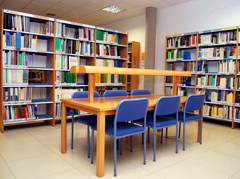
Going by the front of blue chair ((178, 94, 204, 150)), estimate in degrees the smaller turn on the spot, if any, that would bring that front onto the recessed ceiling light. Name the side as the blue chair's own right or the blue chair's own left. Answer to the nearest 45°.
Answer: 0° — it already faces it

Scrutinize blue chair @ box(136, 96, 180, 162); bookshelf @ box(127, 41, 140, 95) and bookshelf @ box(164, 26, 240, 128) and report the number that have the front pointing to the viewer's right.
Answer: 0

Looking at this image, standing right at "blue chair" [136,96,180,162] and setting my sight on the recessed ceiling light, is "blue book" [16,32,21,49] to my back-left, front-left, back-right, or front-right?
front-left

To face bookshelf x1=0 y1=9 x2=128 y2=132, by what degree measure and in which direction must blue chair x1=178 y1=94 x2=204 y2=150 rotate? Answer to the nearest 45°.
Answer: approximately 45° to its left

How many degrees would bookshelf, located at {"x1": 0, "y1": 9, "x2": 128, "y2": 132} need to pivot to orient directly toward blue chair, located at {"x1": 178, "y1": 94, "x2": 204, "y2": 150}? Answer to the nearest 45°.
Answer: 0° — it already faces it

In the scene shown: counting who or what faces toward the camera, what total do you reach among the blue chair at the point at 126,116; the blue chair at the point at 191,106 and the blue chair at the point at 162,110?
0

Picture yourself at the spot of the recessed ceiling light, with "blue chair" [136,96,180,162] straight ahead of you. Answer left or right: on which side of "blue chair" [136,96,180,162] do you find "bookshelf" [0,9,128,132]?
right

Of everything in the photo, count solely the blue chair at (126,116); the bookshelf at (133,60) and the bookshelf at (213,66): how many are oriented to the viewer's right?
0

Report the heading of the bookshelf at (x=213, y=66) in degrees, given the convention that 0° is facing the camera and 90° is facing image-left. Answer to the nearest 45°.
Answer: approximately 45°

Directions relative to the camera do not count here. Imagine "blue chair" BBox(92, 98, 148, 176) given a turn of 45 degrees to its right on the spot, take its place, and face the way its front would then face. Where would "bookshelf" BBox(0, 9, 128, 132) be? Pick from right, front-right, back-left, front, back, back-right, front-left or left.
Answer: front-left

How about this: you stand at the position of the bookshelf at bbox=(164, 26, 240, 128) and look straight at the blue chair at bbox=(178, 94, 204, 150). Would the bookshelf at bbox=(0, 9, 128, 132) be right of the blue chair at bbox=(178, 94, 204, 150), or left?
right

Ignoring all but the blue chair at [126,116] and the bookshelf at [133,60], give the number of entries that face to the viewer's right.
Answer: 0

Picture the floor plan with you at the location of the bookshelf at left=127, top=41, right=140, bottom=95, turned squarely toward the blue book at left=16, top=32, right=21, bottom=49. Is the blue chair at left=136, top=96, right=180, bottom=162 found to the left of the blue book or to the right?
left

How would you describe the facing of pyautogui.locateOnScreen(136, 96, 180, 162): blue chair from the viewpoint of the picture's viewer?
facing away from the viewer and to the left of the viewer

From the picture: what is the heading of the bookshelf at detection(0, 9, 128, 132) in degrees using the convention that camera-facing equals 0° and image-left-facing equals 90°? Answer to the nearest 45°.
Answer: approximately 315°

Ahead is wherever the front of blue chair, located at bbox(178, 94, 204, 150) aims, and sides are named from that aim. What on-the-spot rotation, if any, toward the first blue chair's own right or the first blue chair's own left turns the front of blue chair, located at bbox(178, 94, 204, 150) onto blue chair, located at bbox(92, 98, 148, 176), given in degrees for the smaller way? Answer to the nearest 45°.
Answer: approximately 90° to the first blue chair's own left

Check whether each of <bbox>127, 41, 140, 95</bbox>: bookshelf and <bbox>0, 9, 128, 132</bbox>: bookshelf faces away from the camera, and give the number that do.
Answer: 0

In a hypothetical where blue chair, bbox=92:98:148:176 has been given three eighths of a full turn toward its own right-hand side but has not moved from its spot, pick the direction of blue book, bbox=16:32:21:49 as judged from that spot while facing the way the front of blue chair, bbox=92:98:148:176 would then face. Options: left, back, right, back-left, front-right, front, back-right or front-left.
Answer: back-left

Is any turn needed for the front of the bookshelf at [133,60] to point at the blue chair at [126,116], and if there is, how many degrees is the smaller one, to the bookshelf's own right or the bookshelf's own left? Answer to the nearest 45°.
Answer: approximately 45° to the bookshelf's own left
